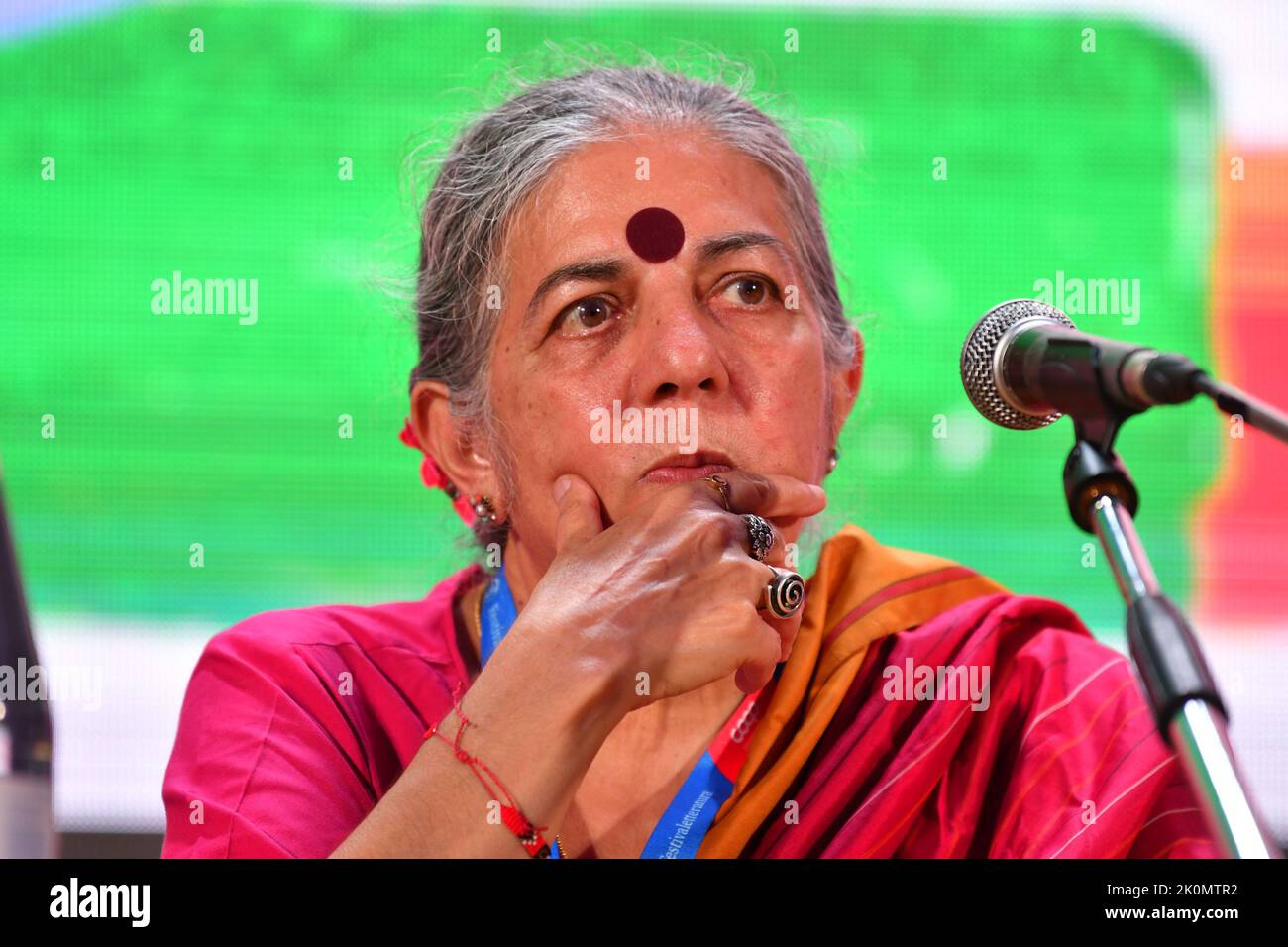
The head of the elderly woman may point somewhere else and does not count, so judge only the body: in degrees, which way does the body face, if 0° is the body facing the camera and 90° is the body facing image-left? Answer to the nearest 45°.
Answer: approximately 0°

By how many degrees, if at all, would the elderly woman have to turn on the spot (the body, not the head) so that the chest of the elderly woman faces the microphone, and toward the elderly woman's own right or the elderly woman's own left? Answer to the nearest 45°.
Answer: approximately 45° to the elderly woman's own left
